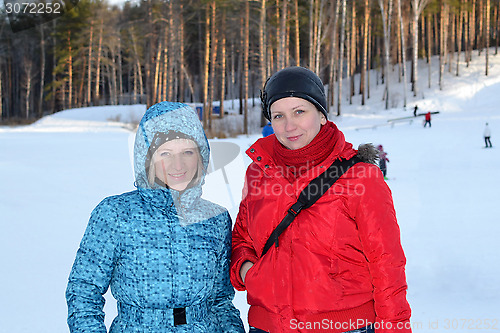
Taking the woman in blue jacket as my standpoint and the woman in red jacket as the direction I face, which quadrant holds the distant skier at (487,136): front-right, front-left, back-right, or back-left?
front-left

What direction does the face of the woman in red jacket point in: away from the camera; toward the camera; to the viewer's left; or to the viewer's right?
toward the camera

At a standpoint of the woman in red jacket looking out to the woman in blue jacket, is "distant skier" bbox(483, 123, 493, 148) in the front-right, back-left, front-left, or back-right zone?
back-right

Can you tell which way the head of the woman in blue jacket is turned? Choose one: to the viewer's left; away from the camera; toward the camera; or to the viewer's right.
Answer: toward the camera

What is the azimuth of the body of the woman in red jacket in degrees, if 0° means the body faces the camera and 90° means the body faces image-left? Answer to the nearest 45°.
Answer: approximately 45°

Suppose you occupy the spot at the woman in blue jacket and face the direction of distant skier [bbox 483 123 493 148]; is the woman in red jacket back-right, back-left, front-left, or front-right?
front-right

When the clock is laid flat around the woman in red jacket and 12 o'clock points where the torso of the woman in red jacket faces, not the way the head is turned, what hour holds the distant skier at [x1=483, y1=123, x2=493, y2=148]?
The distant skier is roughly at 5 o'clock from the woman in red jacket.

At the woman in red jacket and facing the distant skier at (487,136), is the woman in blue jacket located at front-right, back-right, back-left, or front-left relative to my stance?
back-left
